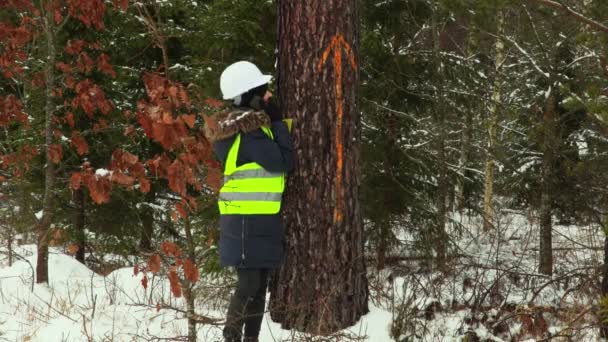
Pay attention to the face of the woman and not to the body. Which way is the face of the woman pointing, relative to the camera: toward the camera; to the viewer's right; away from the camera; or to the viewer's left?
to the viewer's right

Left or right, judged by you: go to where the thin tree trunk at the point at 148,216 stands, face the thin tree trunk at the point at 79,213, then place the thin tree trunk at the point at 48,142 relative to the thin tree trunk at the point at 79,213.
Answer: left

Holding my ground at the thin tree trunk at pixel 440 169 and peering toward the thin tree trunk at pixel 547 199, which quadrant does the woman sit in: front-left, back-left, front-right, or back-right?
back-right

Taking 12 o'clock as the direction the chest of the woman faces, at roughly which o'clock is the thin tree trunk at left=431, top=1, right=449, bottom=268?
The thin tree trunk is roughly at 10 o'clock from the woman.

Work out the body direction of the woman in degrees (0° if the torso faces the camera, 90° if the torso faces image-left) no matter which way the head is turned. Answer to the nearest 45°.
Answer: approximately 270°
